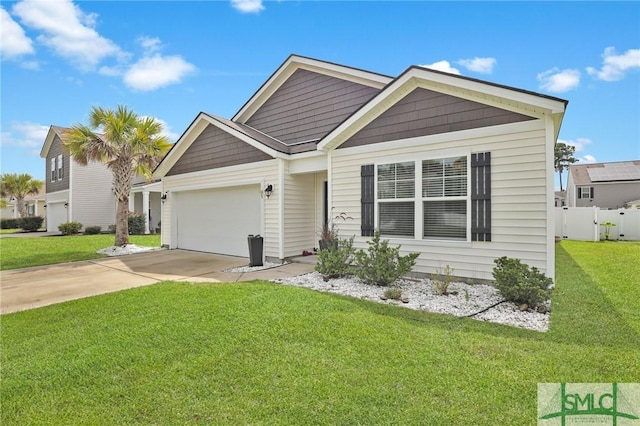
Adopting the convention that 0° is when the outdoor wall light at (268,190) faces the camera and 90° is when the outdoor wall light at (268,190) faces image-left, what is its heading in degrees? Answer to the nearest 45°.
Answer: approximately 45°

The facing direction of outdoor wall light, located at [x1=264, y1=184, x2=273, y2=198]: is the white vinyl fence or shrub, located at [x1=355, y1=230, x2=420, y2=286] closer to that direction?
the shrub

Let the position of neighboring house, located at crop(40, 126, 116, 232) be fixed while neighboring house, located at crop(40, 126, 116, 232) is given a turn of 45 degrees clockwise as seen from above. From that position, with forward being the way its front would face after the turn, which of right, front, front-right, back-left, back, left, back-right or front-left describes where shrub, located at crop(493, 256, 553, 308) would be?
left

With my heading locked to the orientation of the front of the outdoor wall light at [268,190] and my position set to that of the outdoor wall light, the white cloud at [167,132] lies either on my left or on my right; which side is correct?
on my right

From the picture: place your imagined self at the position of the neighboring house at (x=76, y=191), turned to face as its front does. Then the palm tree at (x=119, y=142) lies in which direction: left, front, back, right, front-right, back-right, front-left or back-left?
front-left

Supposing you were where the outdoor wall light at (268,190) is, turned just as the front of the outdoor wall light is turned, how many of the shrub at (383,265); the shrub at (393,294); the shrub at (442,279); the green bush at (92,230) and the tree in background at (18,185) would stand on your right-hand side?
2

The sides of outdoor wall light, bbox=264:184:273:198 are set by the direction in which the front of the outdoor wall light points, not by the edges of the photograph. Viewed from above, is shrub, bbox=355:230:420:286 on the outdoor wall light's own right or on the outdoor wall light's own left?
on the outdoor wall light's own left

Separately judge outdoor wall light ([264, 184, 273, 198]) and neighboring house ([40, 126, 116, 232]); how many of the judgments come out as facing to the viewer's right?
0

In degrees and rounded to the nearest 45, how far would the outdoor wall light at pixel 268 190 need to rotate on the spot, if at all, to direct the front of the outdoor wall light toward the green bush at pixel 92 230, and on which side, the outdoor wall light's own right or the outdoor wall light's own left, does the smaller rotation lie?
approximately 90° to the outdoor wall light's own right

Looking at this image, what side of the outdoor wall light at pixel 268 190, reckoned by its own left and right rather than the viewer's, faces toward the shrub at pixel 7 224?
right

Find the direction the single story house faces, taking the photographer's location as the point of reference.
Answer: facing the viewer and to the left of the viewer

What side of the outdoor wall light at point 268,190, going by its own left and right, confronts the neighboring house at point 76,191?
right
